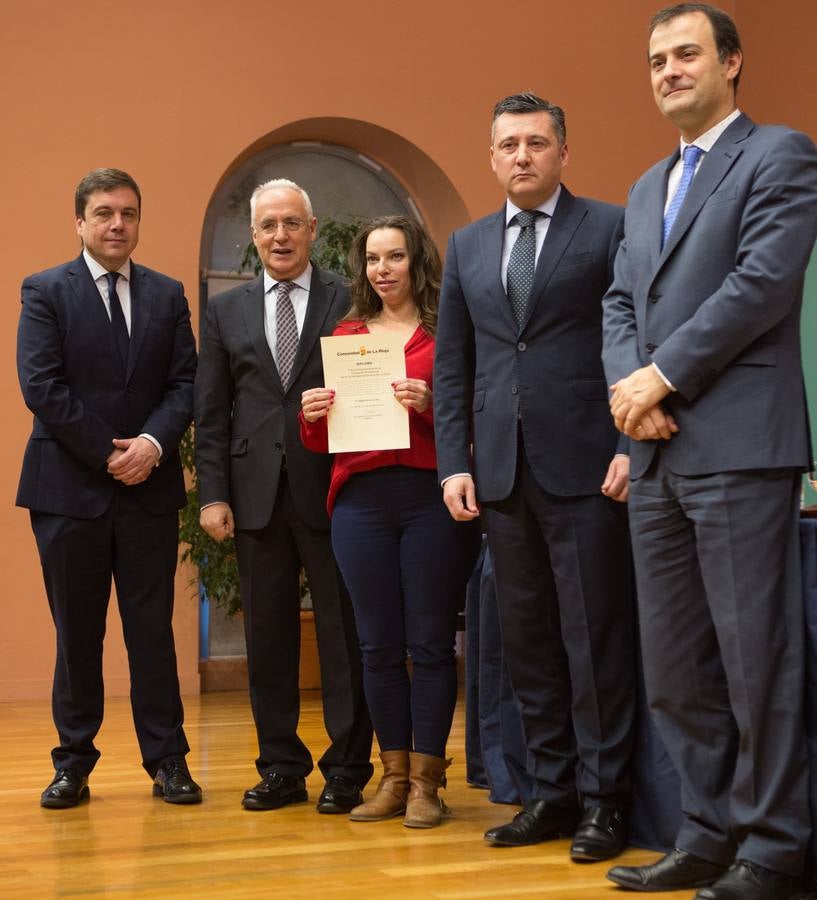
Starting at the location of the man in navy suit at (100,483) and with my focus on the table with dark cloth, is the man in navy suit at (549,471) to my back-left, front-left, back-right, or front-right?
front-right

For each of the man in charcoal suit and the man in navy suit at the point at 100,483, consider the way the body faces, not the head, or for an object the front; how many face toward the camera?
2

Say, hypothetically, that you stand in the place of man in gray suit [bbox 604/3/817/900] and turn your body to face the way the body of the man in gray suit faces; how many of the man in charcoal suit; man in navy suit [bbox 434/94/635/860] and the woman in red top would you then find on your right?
3

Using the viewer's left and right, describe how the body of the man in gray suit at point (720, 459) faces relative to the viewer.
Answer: facing the viewer and to the left of the viewer

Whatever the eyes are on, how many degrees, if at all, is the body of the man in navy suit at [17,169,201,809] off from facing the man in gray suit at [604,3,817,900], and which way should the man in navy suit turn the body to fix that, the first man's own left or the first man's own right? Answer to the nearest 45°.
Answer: approximately 45° to the first man's own left

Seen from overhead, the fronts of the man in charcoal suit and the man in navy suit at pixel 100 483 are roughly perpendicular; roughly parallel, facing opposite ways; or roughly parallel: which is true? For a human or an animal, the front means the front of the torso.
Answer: roughly parallel

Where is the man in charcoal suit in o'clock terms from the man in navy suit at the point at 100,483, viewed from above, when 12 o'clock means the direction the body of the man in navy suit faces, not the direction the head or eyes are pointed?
The man in charcoal suit is roughly at 10 o'clock from the man in navy suit.

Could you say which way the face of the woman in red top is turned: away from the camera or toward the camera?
toward the camera

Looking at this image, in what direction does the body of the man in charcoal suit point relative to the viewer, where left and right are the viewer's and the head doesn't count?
facing the viewer

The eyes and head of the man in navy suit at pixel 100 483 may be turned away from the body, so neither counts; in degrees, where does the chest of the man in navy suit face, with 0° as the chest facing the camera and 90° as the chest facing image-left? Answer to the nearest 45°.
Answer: approximately 0°

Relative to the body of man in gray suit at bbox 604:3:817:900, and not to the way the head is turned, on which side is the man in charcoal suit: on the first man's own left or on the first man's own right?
on the first man's own right
